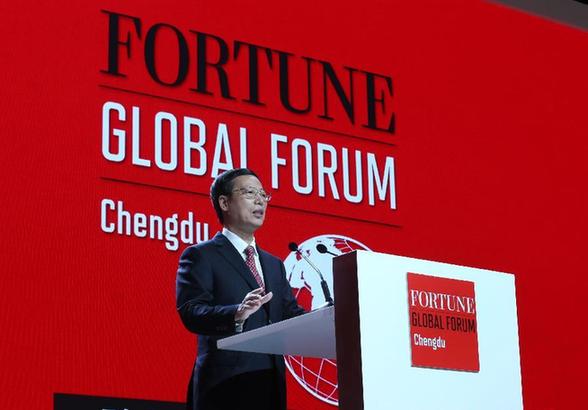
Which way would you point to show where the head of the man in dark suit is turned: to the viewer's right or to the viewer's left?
to the viewer's right

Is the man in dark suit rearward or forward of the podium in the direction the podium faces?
rearward

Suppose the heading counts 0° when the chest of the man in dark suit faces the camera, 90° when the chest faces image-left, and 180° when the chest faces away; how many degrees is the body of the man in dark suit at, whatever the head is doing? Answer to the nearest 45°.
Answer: approximately 315°

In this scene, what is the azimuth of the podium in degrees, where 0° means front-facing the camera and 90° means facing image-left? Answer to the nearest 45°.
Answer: approximately 315°
